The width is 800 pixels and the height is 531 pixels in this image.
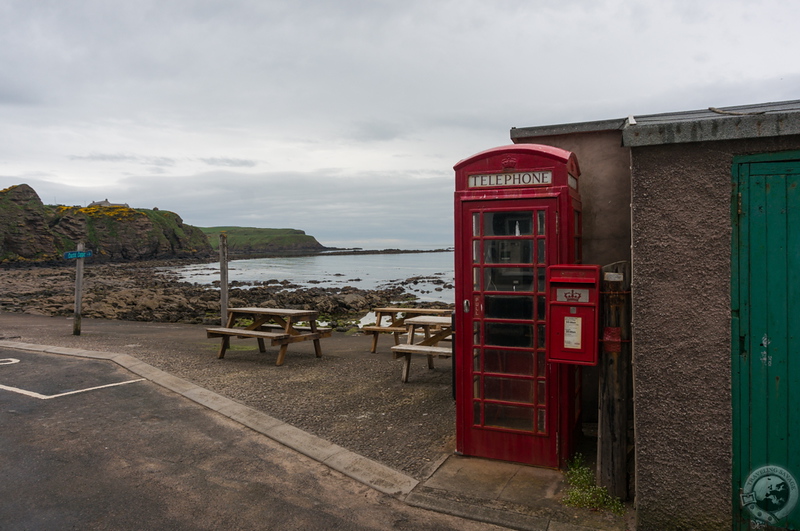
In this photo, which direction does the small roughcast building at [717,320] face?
toward the camera

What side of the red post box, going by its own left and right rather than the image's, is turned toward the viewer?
front

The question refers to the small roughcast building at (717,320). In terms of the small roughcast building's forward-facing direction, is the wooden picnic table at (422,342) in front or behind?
behind

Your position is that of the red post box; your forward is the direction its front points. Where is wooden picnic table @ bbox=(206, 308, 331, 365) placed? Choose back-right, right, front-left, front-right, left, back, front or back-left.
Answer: back-right

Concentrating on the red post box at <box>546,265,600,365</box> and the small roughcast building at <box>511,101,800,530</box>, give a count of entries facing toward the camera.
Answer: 2
